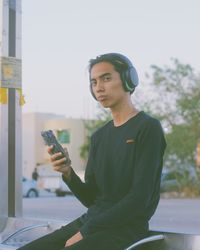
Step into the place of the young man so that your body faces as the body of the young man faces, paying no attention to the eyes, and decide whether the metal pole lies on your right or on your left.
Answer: on your right

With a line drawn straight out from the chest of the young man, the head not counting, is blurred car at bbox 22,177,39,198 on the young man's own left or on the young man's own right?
on the young man's own right
